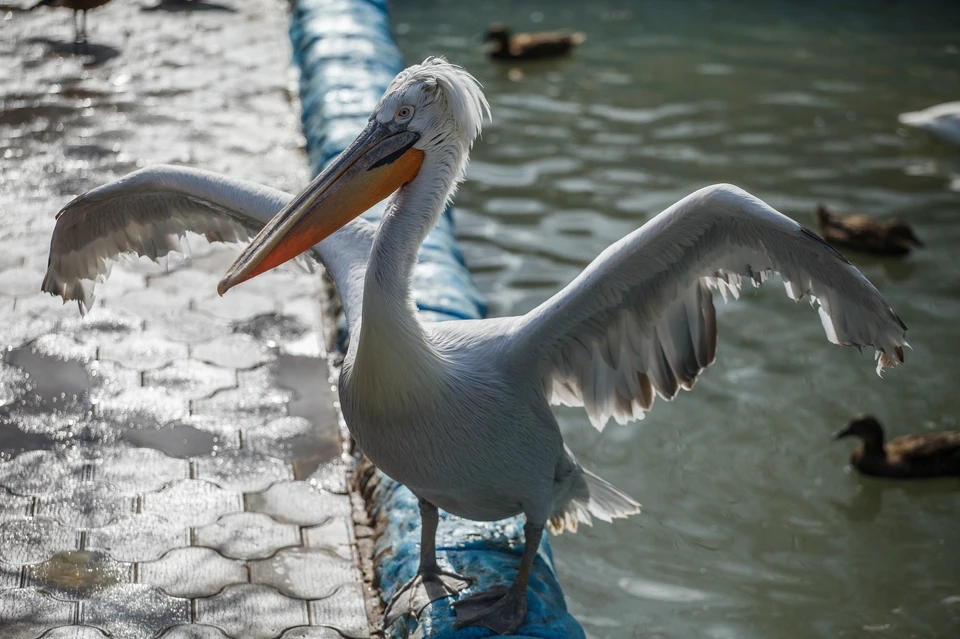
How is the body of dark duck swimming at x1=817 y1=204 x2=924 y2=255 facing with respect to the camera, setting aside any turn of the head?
to the viewer's right

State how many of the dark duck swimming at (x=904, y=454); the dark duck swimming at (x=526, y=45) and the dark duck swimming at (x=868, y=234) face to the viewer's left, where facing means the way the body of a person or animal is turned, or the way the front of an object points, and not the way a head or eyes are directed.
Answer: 2

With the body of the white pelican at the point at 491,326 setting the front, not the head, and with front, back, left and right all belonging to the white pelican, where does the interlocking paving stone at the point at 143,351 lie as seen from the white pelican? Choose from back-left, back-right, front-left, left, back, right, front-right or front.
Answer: right

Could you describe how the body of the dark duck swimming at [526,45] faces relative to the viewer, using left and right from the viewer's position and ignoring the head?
facing to the left of the viewer

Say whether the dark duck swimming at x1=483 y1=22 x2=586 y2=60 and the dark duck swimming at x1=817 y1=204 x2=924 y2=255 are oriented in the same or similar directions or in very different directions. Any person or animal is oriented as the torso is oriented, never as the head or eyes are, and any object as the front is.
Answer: very different directions

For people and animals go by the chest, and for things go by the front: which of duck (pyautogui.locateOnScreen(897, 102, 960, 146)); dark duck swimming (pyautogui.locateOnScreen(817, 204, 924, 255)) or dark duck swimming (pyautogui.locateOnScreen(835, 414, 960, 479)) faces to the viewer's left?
dark duck swimming (pyautogui.locateOnScreen(835, 414, 960, 479))

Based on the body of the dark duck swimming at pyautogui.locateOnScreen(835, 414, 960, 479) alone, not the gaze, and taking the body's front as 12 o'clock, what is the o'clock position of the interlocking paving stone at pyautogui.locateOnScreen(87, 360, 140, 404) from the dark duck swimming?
The interlocking paving stone is roughly at 11 o'clock from the dark duck swimming.

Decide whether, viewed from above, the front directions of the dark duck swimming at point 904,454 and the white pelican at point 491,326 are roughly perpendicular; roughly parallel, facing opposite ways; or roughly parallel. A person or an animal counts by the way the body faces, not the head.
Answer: roughly perpendicular

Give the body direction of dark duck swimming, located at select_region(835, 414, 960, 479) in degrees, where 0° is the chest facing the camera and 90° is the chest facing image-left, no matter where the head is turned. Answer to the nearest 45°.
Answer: approximately 90°

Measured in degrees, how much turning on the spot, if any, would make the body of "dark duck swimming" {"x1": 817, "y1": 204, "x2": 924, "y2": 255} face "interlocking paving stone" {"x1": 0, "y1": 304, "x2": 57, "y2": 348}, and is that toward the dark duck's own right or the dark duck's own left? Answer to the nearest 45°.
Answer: approximately 135° to the dark duck's own right
